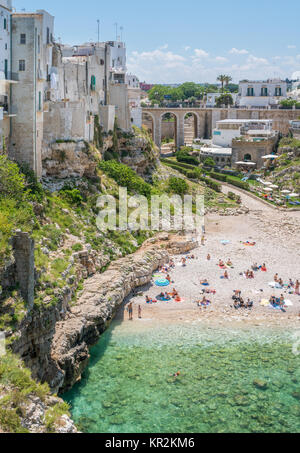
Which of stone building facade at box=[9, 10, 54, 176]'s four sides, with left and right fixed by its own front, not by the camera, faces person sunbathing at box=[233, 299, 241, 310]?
front

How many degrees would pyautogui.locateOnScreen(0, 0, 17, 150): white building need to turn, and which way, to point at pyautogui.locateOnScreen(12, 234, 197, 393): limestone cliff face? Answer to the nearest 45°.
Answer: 0° — it already faces it

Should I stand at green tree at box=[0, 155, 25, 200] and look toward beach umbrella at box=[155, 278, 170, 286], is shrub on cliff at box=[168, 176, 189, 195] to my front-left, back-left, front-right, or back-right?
front-left

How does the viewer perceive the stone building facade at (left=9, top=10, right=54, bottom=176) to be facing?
facing the viewer and to the right of the viewer

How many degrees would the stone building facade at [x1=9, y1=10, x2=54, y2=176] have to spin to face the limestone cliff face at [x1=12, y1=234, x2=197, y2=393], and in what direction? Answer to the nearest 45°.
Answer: approximately 45° to its right

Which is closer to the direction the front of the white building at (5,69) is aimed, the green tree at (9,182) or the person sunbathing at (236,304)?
the person sunbathing

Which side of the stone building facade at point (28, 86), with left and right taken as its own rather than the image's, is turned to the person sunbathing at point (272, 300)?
front

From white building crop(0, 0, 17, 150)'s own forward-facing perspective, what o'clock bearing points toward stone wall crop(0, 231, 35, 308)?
The stone wall is roughly at 3 o'clock from the white building.

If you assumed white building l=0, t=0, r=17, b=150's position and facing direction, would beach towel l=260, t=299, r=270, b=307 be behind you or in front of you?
in front

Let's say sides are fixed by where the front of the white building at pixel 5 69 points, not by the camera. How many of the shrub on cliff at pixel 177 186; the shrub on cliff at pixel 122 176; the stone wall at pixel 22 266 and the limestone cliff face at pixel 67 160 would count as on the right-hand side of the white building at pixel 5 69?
1

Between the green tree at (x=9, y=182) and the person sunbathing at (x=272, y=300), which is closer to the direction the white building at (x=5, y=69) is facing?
the person sunbathing

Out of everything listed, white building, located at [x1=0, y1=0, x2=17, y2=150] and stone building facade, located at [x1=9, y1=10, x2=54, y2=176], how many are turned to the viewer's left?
0
